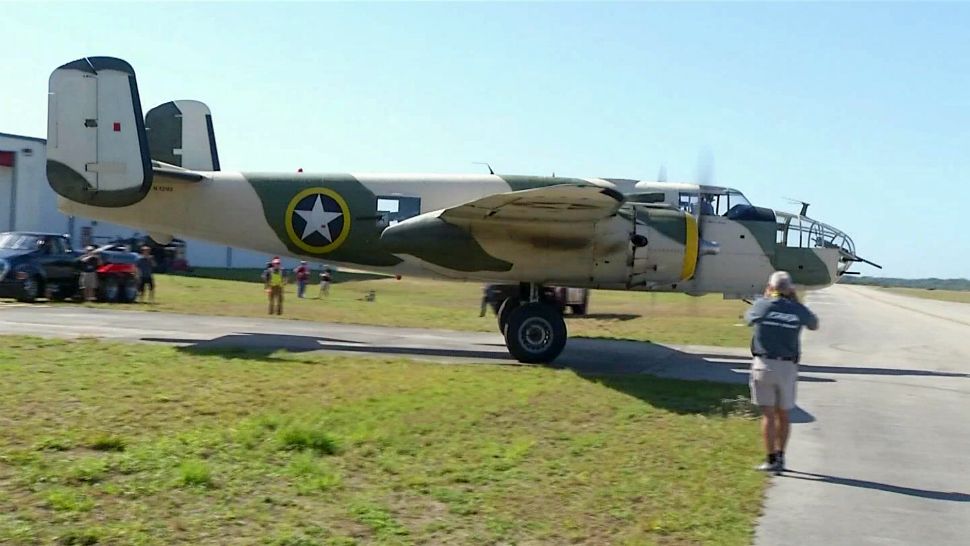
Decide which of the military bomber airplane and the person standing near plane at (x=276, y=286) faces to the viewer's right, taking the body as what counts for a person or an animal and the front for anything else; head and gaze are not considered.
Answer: the military bomber airplane

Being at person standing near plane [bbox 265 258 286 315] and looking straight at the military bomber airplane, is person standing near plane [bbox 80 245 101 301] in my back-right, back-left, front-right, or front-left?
back-right

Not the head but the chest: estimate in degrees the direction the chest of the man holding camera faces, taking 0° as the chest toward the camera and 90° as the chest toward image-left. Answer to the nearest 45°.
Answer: approximately 180°

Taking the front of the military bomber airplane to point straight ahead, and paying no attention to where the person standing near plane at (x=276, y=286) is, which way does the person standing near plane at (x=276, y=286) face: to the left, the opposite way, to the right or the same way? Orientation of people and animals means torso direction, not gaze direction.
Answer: to the right

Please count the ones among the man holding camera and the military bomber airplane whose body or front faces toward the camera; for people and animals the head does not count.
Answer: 0

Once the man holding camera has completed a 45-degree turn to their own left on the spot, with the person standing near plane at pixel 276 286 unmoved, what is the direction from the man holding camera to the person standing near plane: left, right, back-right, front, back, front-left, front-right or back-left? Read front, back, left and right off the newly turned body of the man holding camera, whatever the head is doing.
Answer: front

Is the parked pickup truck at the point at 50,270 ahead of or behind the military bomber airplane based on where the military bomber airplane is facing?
behind

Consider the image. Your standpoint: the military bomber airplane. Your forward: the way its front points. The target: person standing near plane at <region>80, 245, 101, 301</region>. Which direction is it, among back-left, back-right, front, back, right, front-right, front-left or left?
back-left

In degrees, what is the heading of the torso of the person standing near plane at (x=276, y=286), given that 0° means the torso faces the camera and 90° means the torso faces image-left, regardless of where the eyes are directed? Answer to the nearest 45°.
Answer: approximately 0°

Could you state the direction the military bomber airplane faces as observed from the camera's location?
facing to the right of the viewer
